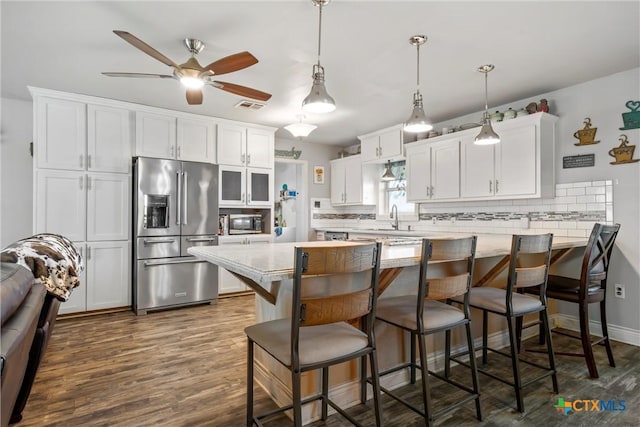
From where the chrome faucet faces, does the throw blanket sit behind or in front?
in front

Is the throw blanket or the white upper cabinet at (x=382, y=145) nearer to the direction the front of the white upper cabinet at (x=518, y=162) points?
the throw blanket

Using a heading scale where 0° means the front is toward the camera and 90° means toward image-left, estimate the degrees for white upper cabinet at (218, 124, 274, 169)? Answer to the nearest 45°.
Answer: approximately 315°

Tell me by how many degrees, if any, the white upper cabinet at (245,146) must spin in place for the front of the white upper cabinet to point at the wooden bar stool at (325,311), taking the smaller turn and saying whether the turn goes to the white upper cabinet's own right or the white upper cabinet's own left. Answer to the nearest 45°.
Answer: approximately 45° to the white upper cabinet's own right

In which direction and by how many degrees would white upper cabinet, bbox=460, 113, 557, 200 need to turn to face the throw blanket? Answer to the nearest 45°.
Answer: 0° — it already faces it

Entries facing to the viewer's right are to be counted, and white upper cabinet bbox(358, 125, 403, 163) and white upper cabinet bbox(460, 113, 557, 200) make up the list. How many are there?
0

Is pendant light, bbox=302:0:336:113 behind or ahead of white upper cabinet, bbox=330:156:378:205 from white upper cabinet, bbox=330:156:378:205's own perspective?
ahead

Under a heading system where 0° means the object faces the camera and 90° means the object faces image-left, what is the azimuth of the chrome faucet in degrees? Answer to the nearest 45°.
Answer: approximately 45°

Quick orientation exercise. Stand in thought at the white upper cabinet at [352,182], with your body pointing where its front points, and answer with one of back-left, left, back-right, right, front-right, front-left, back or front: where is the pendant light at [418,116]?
front-left

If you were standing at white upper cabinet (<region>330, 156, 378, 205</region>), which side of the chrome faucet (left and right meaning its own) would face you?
right

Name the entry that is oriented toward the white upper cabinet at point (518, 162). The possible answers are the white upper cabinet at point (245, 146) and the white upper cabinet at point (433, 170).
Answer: the white upper cabinet at point (245, 146)

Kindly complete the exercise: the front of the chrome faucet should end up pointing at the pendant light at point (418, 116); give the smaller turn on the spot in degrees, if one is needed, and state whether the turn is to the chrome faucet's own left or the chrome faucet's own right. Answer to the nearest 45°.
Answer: approximately 45° to the chrome faucet's own left
